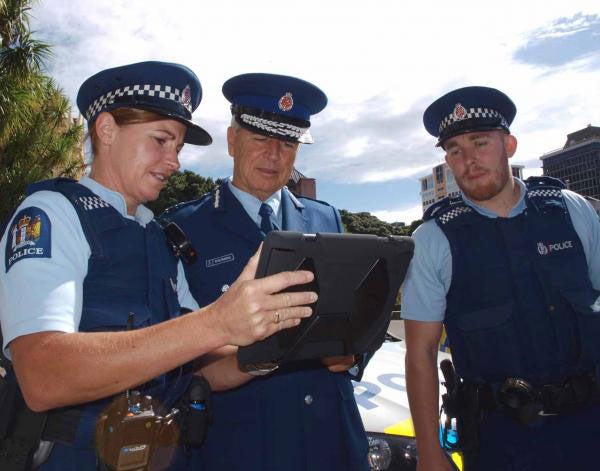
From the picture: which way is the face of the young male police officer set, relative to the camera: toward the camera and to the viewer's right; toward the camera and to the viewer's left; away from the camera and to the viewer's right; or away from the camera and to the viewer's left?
toward the camera and to the viewer's left

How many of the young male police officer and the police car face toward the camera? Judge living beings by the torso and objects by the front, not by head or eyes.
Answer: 2

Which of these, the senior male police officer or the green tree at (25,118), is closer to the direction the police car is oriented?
the senior male police officer

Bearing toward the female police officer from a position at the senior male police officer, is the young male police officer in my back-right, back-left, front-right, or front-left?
back-left

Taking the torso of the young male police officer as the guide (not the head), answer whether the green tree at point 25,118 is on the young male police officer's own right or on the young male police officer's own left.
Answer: on the young male police officer's own right

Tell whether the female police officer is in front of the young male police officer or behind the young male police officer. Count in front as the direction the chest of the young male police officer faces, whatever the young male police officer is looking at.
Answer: in front

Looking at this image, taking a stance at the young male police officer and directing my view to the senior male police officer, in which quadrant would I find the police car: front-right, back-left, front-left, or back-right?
front-right

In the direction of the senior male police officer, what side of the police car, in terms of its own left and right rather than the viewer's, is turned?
front

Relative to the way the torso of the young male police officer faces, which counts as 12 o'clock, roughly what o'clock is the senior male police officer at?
The senior male police officer is roughly at 2 o'clock from the young male police officer.

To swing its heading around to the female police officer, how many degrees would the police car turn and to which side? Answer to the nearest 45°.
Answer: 0° — it already faces them

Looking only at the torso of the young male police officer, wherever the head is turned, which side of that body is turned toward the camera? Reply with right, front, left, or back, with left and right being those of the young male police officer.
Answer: front

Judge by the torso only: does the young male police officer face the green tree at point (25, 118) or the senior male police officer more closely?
the senior male police officer

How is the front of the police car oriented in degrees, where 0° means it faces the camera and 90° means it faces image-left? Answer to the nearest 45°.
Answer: approximately 0°

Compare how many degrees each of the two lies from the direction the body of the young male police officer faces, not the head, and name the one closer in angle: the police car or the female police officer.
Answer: the female police officer

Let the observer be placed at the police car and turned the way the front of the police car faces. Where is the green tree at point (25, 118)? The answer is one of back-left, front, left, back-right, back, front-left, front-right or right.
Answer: back-right
